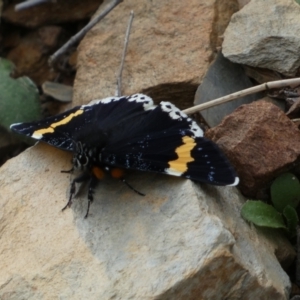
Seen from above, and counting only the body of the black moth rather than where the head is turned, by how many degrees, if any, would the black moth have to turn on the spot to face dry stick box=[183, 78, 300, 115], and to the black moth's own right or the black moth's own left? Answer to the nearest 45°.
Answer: approximately 180°

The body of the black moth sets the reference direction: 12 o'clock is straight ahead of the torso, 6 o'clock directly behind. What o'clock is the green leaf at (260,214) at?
The green leaf is roughly at 8 o'clock from the black moth.

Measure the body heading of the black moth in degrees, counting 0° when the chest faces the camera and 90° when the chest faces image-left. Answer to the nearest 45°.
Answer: approximately 45°

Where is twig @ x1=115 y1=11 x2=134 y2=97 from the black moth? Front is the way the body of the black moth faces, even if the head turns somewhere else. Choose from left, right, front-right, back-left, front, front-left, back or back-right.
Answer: back-right

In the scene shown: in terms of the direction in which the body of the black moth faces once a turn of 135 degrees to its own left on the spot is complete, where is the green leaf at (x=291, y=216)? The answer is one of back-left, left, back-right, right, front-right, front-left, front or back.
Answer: front

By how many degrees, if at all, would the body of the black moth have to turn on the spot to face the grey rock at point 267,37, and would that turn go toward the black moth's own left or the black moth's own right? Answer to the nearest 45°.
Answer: approximately 180°

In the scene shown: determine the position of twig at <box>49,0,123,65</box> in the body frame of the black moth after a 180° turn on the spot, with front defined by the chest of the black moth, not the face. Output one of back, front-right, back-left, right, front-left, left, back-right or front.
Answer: front-left

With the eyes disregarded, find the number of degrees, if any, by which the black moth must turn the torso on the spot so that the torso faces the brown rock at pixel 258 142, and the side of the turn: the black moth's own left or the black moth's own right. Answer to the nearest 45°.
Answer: approximately 135° to the black moth's own left
